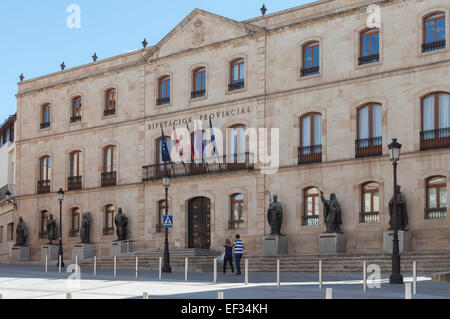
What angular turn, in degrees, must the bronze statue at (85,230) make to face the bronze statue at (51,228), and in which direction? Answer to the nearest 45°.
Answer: approximately 90° to its right

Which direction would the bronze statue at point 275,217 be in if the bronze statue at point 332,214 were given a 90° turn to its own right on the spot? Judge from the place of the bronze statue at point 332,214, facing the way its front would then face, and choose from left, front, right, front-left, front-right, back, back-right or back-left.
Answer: front

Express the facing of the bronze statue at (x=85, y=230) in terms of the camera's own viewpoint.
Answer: facing the viewer and to the left of the viewer

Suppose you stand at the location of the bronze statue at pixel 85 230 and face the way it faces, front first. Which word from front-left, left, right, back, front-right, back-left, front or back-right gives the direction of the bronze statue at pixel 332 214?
left

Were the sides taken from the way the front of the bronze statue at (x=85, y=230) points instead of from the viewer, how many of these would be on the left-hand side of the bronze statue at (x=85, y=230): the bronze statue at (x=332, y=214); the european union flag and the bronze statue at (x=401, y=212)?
3

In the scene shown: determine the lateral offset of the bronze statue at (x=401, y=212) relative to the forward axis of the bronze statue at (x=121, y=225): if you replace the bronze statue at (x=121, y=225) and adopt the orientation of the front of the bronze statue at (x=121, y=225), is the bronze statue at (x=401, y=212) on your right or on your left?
on your left

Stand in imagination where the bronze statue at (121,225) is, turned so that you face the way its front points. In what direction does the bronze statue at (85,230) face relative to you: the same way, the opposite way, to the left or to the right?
the same way

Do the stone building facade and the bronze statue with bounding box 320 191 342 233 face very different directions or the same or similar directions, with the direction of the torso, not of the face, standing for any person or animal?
same or similar directions

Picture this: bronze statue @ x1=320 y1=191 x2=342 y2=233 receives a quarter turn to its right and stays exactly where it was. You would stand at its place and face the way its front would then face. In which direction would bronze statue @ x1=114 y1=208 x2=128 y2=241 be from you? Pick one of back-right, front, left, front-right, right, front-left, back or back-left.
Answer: front

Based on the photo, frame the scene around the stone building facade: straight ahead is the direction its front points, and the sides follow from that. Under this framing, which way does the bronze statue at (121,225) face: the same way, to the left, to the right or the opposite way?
the same way

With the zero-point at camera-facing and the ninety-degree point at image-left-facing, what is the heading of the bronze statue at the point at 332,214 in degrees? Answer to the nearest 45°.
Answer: approximately 45°

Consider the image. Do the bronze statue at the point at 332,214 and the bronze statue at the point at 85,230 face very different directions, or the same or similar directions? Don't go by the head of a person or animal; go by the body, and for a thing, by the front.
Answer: same or similar directions

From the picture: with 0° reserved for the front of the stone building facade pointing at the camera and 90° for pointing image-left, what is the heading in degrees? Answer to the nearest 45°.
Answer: approximately 45°

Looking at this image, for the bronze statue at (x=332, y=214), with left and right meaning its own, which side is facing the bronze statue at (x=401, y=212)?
left
